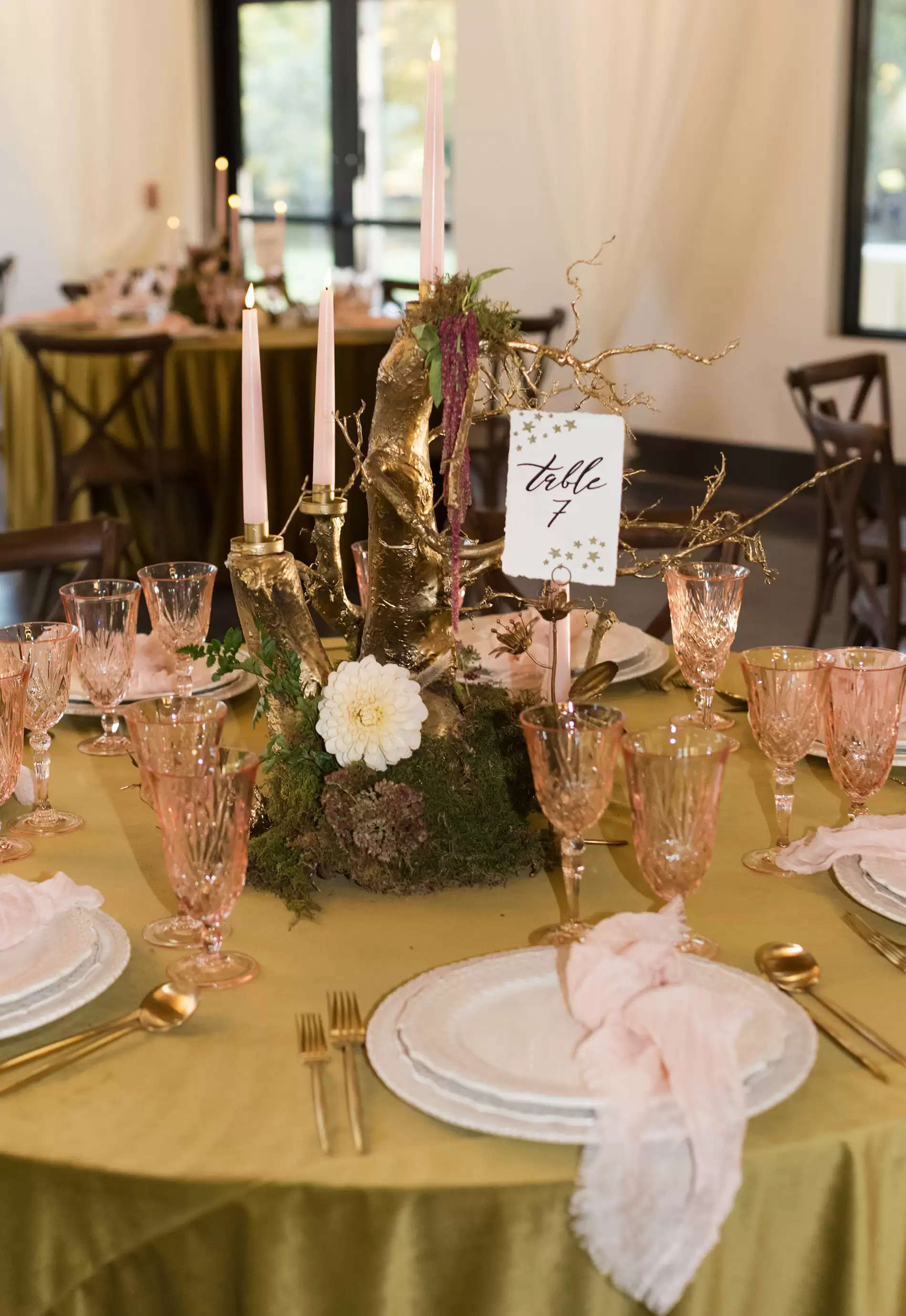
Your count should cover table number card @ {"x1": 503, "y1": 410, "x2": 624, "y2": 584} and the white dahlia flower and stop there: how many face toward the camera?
2

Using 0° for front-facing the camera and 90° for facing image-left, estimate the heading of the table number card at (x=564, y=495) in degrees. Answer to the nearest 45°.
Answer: approximately 0°
